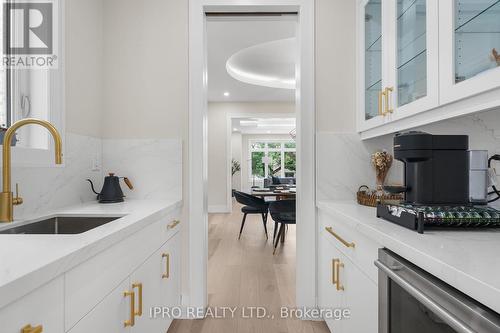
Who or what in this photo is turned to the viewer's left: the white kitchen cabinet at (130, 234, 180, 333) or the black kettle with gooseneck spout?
the black kettle with gooseneck spout

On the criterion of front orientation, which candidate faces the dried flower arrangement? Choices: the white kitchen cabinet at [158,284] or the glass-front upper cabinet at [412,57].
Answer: the white kitchen cabinet

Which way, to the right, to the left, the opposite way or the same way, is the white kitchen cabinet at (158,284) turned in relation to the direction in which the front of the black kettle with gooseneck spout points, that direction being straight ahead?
the opposite way

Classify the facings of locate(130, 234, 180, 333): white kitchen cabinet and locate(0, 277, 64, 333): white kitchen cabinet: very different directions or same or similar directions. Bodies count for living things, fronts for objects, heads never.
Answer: same or similar directions

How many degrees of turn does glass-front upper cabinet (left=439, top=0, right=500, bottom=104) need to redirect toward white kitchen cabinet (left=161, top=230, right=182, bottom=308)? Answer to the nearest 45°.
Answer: approximately 45° to its right

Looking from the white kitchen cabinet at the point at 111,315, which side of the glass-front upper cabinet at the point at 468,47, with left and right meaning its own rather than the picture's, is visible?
front

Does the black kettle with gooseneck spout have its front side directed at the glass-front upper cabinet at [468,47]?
no

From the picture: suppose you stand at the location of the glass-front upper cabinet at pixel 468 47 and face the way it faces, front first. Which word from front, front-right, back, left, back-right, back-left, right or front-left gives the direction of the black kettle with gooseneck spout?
front-right

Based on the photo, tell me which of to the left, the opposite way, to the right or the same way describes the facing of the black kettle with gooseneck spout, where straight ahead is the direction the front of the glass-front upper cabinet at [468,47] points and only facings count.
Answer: the same way

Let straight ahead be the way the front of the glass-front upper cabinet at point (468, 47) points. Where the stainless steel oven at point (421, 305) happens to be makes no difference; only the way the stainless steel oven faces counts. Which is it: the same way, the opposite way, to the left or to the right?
the same way

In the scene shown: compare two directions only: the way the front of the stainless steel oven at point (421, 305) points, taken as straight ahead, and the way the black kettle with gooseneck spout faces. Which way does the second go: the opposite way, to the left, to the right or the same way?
the same way

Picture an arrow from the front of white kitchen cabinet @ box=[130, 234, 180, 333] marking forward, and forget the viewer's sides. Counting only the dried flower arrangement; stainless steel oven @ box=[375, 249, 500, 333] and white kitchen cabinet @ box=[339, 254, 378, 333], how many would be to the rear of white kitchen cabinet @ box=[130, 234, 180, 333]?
0

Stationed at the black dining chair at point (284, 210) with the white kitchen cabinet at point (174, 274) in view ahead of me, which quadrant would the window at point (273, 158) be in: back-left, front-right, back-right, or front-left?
back-right

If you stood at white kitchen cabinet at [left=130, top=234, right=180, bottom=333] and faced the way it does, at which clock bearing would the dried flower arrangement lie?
The dried flower arrangement is roughly at 12 o'clock from the white kitchen cabinet.

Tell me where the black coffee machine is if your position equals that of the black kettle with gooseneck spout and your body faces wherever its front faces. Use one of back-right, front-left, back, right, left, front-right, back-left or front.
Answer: back-left

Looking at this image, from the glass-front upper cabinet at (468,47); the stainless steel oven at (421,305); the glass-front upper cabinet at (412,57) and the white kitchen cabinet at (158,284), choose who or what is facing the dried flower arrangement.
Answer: the white kitchen cabinet

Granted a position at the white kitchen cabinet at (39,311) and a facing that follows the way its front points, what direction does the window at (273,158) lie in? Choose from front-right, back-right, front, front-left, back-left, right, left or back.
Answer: left

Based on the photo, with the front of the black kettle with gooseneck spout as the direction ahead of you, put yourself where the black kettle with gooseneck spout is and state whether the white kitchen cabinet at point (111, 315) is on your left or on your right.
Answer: on your left

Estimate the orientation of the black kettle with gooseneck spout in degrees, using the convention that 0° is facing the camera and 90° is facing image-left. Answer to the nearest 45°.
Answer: approximately 90°
